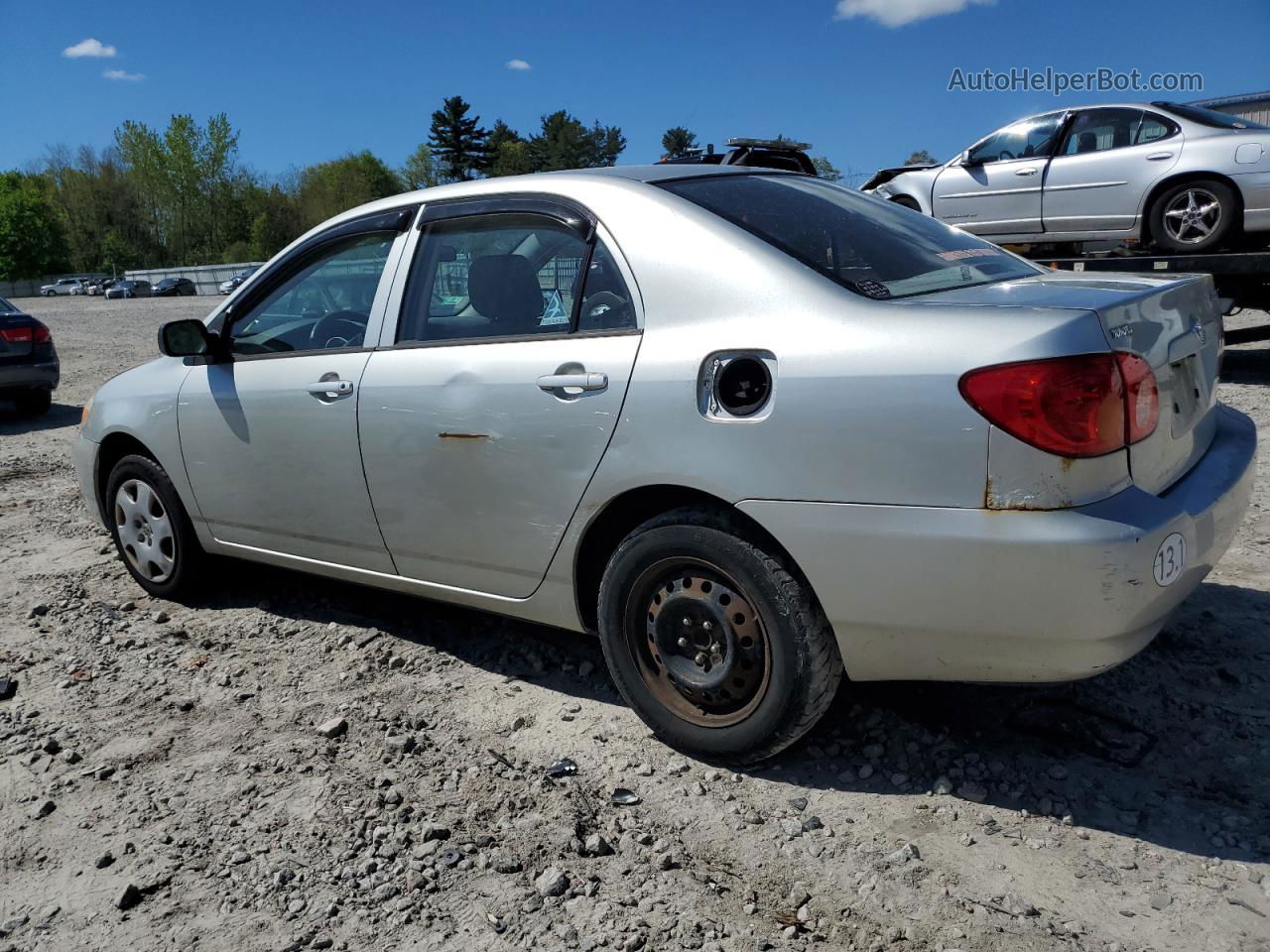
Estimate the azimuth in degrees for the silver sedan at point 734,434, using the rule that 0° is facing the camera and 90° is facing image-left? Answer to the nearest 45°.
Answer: approximately 135°

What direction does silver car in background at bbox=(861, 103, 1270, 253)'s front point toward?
to the viewer's left

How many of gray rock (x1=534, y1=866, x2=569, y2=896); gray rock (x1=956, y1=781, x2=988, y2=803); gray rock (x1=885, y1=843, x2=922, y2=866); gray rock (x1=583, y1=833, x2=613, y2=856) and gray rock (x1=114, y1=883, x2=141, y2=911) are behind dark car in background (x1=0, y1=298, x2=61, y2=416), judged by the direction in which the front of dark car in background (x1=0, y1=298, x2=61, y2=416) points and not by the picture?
5

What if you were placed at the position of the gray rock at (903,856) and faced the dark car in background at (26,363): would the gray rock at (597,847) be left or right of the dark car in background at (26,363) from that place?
left

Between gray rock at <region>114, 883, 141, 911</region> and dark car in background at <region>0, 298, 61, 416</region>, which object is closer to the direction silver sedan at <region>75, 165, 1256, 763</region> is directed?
the dark car in background

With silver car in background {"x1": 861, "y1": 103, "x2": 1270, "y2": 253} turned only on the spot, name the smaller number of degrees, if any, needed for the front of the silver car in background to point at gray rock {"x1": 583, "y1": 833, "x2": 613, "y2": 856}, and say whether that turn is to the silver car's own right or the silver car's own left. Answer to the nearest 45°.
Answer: approximately 90° to the silver car's own left

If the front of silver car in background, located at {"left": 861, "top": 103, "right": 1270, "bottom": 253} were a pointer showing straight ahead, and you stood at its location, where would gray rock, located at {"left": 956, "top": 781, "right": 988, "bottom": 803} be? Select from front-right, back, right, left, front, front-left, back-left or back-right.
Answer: left

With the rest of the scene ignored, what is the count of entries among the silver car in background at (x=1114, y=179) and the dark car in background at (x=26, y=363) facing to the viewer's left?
1

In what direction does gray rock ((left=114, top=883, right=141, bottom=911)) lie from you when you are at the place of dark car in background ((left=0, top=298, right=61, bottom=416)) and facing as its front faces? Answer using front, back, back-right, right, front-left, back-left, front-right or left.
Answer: back

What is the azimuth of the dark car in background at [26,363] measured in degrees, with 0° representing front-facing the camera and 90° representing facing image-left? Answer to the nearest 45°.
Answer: approximately 180°

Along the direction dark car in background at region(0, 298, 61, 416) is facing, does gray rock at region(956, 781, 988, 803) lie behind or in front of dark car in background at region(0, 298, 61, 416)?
behind

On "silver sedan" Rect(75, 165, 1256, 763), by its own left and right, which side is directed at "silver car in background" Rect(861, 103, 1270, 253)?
right
